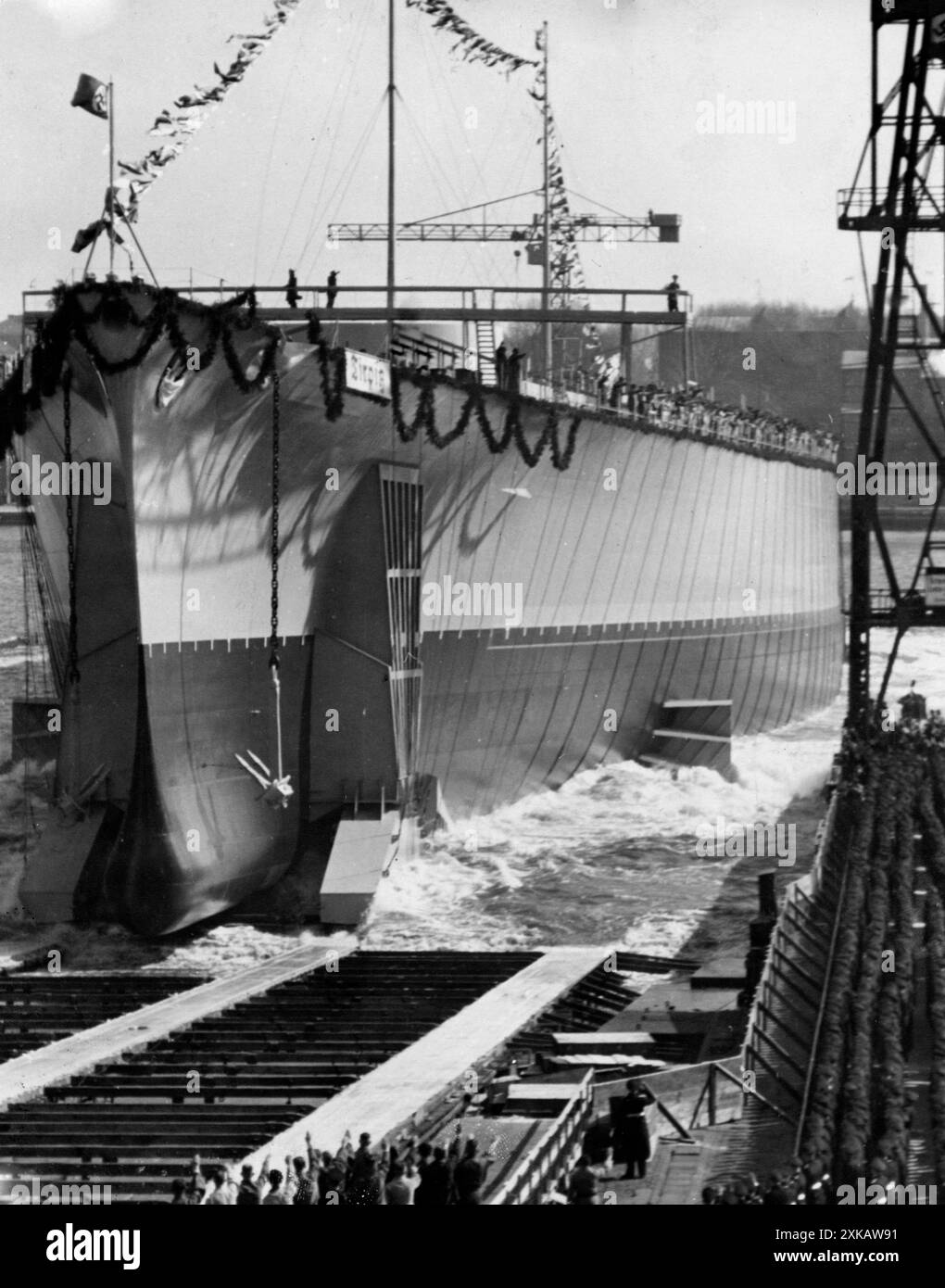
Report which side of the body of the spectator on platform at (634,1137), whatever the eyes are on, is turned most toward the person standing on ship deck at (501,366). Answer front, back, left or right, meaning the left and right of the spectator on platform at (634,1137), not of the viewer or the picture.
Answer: front

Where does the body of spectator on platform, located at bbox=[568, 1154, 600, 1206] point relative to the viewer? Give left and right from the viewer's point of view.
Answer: facing away from the viewer

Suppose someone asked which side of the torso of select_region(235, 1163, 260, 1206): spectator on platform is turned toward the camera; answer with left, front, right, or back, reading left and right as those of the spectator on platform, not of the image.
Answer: back

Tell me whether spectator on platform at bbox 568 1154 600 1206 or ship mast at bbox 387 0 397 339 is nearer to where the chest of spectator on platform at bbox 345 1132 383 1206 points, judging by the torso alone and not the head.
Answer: the ship mast

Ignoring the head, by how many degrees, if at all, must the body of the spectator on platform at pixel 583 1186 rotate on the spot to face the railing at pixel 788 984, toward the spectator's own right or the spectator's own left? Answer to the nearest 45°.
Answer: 0° — they already face it

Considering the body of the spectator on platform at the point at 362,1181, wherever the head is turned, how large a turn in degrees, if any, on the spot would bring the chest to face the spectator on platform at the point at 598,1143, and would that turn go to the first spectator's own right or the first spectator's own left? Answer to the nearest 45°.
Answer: approximately 45° to the first spectator's own right

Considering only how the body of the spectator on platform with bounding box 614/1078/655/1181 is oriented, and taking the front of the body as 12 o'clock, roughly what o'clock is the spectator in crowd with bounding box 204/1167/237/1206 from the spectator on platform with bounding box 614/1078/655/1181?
the spectator in crowd with bounding box 204/1167/237/1206 is roughly at 8 o'clock from the spectator on platform with bounding box 614/1078/655/1181.

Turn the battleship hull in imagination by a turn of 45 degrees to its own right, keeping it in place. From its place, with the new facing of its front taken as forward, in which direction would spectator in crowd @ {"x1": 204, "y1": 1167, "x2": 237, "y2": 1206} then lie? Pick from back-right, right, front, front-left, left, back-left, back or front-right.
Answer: left

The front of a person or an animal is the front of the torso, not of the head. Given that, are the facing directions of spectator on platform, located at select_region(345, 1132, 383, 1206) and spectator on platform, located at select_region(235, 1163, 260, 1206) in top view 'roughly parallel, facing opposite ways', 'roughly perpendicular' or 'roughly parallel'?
roughly parallel

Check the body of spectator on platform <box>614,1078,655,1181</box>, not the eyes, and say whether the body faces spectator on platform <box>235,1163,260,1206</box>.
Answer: no

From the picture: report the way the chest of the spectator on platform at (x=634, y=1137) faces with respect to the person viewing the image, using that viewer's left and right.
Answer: facing away from the viewer

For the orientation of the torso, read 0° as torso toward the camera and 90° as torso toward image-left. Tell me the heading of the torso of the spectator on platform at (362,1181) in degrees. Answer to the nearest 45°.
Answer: approximately 180°

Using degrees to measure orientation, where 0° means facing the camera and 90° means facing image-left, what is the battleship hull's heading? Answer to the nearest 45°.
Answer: approximately 45°

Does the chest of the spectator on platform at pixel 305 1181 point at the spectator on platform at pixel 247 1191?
no

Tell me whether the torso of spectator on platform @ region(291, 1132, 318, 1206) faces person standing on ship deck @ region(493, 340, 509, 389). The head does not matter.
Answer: yes

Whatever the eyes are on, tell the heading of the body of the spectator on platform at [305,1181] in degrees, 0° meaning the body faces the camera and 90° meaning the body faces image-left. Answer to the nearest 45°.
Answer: approximately 180°

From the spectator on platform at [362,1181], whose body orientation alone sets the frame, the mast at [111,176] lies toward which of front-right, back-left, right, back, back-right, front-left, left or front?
front

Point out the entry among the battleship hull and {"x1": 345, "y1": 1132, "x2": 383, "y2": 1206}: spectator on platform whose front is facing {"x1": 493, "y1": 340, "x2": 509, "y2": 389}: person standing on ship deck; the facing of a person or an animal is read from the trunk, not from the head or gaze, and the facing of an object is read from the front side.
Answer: {"x1": 345, "y1": 1132, "x2": 383, "y2": 1206}: spectator on platform
